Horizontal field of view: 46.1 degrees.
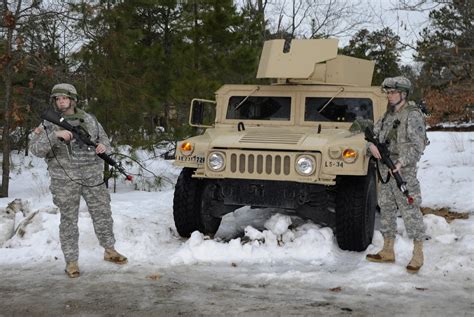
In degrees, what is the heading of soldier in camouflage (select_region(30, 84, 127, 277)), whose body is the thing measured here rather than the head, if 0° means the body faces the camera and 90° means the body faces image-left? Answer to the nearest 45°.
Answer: approximately 0°

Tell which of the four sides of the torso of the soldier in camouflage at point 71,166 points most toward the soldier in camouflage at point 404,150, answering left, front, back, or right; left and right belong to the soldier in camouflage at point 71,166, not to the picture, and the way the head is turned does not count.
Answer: left

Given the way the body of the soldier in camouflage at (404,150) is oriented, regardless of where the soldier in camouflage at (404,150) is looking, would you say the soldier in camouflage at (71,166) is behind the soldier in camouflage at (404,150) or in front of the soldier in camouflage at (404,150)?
in front

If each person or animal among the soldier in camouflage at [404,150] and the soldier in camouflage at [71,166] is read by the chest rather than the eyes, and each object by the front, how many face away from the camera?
0

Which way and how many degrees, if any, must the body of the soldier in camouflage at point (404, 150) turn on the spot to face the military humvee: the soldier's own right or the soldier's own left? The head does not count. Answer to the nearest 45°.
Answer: approximately 90° to the soldier's own right

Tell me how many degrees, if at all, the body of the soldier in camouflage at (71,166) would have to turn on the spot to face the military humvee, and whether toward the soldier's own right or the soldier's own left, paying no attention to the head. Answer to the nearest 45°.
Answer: approximately 90° to the soldier's own left

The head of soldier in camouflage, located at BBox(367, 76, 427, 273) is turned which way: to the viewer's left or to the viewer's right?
to the viewer's left
